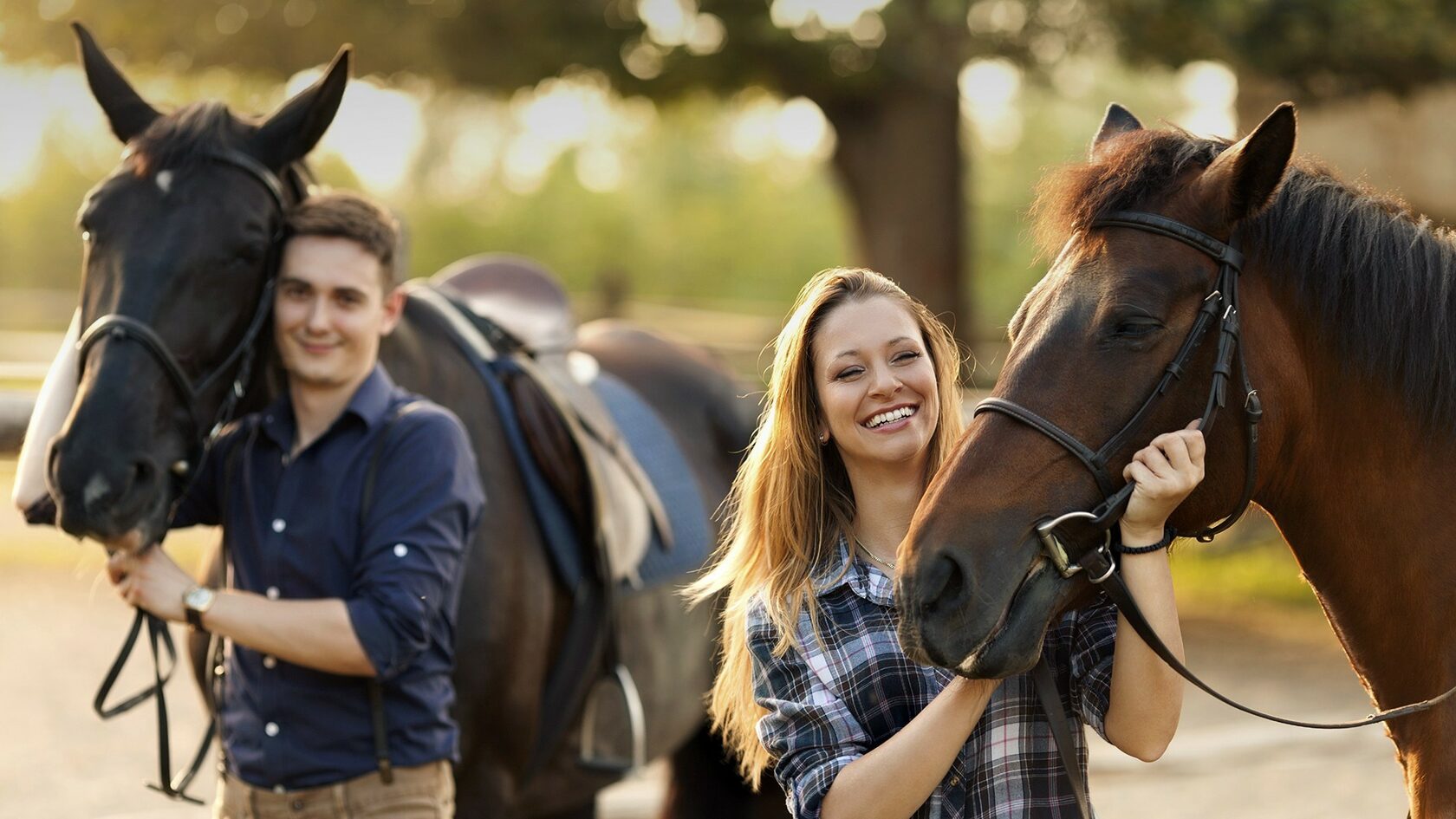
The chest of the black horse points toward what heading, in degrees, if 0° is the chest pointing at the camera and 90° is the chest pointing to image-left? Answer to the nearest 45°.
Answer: approximately 45°

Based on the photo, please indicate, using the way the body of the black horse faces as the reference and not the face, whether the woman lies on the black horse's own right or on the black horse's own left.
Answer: on the black horse's own left

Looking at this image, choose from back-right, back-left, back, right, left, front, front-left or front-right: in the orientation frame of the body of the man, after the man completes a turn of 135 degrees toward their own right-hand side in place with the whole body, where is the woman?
back-right

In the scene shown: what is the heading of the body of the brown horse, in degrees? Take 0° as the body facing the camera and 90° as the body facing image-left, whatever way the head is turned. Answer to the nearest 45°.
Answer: approximately 45°

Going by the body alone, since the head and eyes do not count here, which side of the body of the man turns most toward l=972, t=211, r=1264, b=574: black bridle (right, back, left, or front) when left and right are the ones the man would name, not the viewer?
left

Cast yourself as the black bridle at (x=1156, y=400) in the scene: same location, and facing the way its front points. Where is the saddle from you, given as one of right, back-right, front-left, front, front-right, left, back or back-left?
right

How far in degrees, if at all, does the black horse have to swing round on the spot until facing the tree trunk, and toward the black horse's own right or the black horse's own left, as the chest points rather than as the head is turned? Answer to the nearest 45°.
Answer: approximately 180°

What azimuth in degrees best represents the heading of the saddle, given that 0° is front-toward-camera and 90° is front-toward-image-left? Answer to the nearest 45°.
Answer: approximately 45°

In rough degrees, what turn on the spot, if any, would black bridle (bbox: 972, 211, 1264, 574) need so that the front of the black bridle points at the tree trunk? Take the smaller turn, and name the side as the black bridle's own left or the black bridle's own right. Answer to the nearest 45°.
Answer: approximately 135° to the black bridle's own right

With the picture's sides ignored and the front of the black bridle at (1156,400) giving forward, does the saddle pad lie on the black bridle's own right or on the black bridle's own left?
on the black bridle's own right
